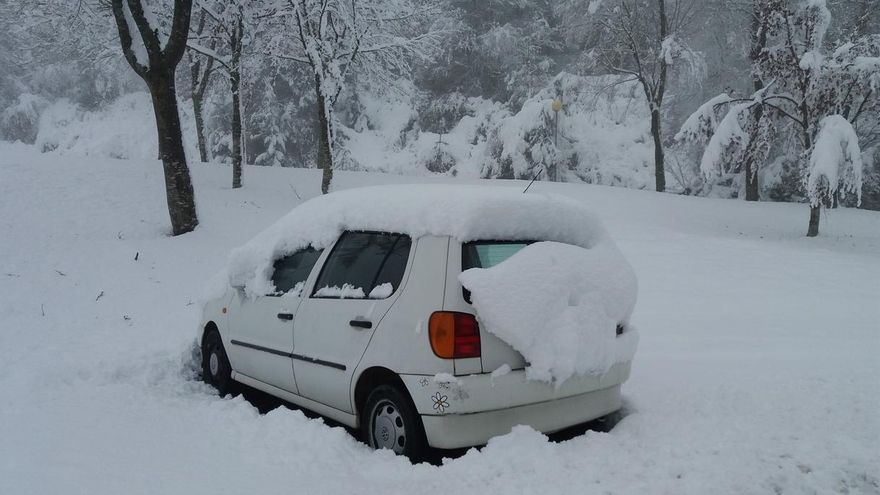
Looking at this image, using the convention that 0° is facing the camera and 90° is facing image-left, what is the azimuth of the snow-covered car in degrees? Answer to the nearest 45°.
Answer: approximately 135°

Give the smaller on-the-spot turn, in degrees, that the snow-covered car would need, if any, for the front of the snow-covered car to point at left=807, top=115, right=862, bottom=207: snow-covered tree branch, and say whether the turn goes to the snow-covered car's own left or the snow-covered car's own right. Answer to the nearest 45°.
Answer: approximately 90° to the snow-covered car's own right

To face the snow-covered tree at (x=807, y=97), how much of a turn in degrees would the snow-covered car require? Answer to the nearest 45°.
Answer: approximately 90° to its right

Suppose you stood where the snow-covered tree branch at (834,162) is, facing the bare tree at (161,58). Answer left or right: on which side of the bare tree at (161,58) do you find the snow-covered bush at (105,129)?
right

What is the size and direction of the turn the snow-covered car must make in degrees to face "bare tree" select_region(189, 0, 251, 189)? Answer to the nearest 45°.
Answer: approximately 45° to its right

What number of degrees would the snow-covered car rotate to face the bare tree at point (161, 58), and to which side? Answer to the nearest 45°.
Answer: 0° — it already faces it

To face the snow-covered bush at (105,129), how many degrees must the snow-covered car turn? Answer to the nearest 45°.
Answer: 0° — it already faces it
